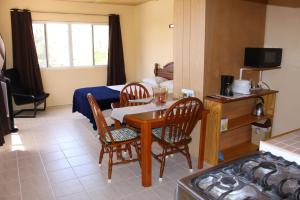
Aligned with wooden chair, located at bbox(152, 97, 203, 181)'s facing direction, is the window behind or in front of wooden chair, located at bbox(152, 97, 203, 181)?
in front

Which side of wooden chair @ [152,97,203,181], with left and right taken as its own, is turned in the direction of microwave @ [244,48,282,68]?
right

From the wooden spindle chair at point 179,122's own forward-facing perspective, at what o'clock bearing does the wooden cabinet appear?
The wooden cabinet is roughly at 3 o'clock from the wooden spindle chair.

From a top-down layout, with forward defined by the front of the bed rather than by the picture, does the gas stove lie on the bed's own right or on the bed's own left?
on the bed's own left

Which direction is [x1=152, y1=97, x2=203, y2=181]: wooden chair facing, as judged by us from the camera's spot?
facing away from the viewer and to the left of the viewer

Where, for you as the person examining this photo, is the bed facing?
facing the viewer and to the left of the viewer

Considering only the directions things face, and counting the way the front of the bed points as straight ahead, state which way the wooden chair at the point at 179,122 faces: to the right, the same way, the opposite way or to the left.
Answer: to the right

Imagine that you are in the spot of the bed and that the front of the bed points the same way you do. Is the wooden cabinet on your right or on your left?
on your left
